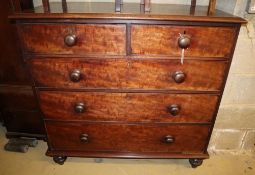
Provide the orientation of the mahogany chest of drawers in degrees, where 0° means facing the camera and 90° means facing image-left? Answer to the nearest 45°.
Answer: approximately 0°

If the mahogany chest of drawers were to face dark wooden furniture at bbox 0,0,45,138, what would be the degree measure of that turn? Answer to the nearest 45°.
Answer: approximately 90° to its right
